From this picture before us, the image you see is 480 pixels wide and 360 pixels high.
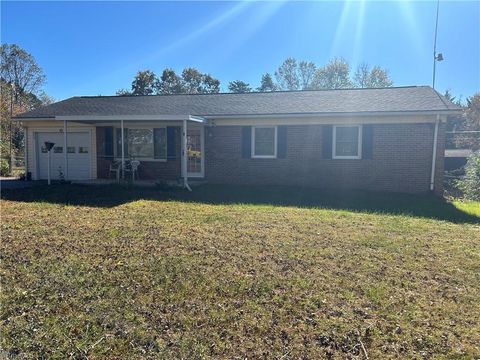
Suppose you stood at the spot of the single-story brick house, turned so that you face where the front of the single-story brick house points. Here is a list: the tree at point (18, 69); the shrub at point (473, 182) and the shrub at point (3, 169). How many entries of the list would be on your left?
1

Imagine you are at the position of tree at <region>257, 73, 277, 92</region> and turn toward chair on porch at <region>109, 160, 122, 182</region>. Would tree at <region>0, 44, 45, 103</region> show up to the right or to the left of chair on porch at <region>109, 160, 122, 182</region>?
right

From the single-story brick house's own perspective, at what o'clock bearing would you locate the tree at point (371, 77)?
The tree is roughly at 7 o'clock from the single-story brick house.

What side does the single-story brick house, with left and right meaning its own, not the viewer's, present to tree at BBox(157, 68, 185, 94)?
back

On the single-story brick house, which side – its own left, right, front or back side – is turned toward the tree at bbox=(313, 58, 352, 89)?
back

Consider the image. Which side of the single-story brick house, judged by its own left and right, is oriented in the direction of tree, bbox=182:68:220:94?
back

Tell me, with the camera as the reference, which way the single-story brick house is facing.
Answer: facing the viewer

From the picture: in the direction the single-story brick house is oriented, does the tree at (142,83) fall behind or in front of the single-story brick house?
behind

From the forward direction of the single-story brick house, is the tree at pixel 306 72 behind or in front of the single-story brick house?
behind

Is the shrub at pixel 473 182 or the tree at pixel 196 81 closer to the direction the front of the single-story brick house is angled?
the shrub

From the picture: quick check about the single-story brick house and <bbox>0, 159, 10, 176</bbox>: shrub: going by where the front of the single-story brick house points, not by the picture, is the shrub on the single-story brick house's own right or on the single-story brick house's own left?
on the single-story brick house's own right

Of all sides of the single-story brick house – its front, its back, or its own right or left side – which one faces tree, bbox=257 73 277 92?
back

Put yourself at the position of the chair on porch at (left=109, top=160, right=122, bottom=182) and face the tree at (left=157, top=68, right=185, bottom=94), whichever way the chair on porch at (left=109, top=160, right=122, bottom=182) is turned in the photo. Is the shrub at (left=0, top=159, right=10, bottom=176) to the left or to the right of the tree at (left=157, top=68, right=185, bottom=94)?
left
